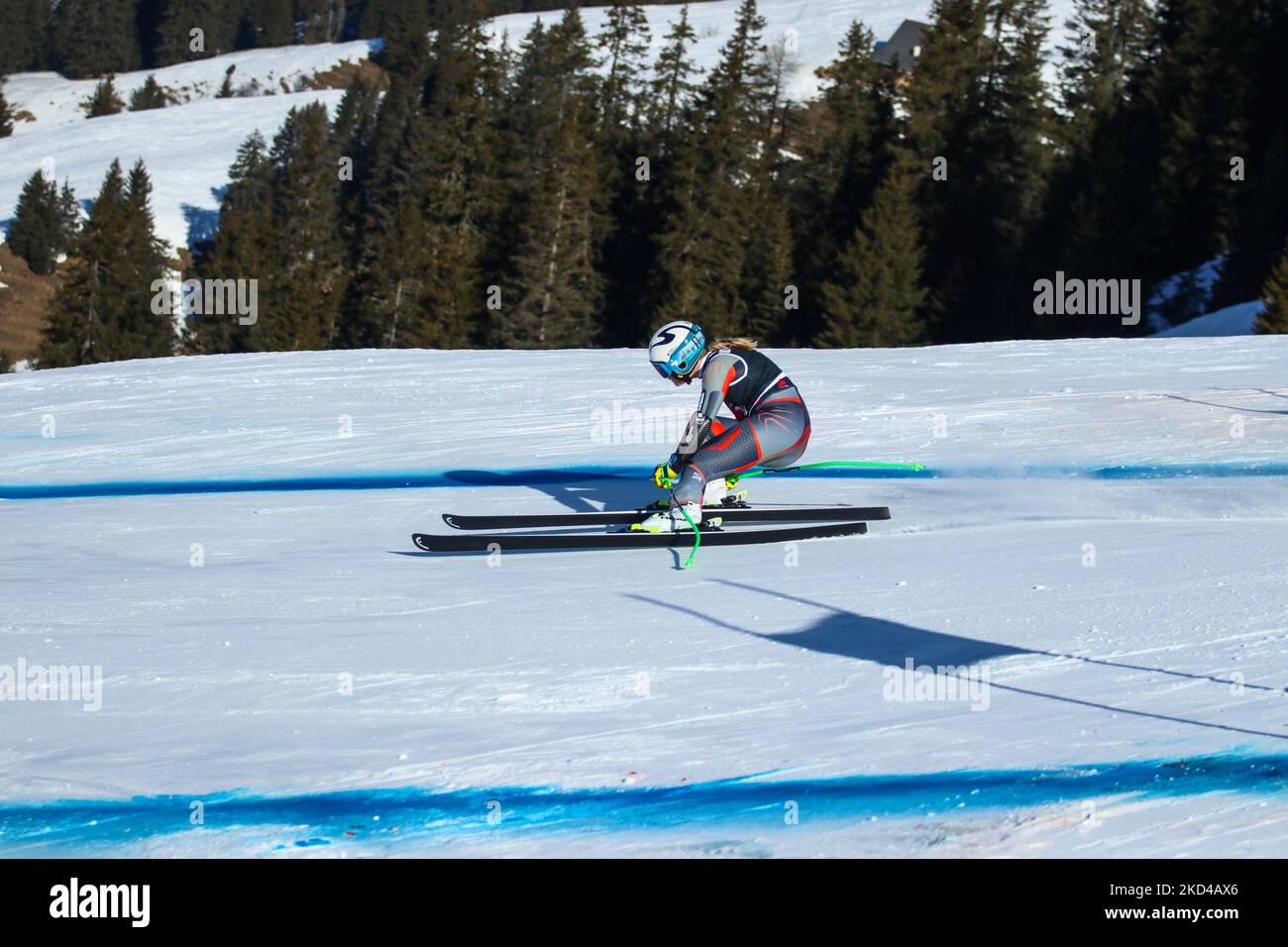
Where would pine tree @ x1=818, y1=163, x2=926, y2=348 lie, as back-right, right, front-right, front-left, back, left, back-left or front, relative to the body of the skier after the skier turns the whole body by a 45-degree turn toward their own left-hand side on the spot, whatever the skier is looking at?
back-right

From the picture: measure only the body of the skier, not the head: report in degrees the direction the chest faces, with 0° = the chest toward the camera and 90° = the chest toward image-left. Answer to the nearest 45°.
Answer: approximately 90°

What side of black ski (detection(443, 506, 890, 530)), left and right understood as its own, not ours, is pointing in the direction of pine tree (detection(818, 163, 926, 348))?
right

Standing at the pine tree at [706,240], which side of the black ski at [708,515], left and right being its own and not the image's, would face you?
right

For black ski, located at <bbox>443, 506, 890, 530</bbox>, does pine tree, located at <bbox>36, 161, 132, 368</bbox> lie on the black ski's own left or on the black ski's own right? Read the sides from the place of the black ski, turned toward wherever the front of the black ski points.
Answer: on the black ski's own right

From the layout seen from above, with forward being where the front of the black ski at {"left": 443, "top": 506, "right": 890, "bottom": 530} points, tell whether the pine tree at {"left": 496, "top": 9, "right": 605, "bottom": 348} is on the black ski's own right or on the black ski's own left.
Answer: on the black ski's own right

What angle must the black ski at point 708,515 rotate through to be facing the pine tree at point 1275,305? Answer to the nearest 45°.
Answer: approximately 135° to its right

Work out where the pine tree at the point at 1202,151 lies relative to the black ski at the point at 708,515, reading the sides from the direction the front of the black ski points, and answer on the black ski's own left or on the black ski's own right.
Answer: on the black ski's own right

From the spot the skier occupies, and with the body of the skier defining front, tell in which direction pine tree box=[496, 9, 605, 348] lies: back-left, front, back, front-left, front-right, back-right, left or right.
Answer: right

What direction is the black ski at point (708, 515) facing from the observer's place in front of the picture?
facing to the left of the viewer

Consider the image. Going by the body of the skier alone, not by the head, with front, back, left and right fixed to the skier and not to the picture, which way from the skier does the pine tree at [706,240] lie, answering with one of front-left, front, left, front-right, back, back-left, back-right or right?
right
